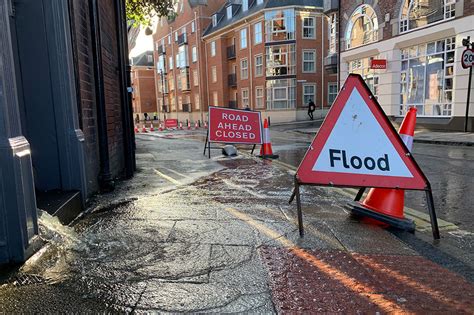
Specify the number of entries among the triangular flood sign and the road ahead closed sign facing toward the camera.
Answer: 2

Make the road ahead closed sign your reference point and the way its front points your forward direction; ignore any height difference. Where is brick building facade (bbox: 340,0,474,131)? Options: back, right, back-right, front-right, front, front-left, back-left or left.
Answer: back-left

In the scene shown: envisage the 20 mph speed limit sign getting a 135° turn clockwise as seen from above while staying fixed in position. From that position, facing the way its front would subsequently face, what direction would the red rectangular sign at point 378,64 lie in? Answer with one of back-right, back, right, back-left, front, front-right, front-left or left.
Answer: front

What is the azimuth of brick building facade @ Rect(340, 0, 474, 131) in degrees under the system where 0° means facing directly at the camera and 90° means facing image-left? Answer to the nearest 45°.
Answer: approximately 45°

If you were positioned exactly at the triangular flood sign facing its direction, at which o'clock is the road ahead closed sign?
The road ahead closed sign is roughly at 5 o'clock from the triangular flood sign.

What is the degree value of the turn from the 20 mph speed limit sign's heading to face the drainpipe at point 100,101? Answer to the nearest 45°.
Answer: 0° — it already faces it

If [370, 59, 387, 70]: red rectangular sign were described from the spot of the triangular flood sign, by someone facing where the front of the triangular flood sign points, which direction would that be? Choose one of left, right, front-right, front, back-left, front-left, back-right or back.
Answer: back

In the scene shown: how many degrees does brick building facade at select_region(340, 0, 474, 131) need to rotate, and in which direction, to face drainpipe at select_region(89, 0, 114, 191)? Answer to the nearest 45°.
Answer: approximately 45° to its left
